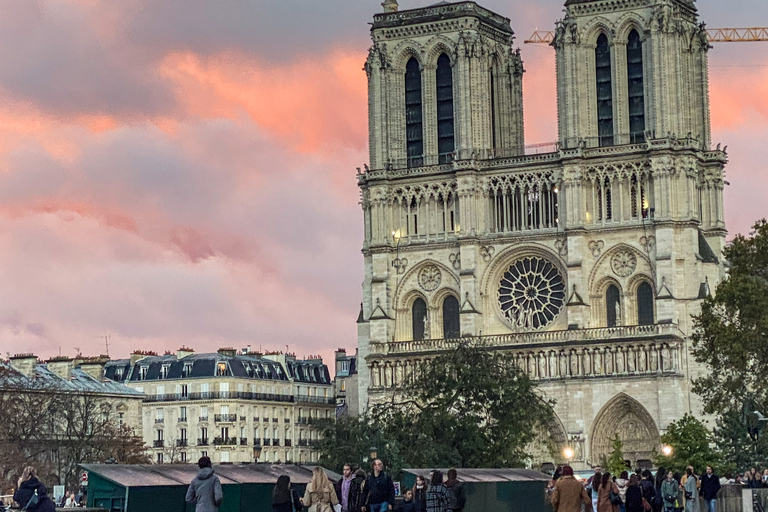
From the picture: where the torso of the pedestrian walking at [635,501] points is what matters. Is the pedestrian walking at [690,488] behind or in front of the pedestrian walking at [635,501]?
in front

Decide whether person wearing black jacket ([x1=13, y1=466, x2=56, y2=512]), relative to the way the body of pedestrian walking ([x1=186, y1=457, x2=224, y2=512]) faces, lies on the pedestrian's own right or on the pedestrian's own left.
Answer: on the pedestrian's own left

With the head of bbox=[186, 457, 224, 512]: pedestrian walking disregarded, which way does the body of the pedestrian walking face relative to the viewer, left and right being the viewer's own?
facing away from the viewer

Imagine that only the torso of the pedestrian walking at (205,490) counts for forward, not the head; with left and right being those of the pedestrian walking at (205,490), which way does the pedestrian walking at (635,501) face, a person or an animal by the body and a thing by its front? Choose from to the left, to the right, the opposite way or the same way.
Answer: the same way

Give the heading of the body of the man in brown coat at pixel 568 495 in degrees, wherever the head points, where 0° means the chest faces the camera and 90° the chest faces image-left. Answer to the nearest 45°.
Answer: approximately 180°

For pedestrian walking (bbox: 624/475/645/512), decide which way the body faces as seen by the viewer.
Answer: away from the camera

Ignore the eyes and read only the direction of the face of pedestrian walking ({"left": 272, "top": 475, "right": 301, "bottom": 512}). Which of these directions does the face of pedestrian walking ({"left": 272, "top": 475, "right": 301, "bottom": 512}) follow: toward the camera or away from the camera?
away from the camera

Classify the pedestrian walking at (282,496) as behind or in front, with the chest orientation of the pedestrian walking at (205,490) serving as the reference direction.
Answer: in front

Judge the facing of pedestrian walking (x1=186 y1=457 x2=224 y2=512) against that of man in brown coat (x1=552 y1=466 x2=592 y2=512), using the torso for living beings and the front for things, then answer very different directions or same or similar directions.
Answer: same or similar directions
